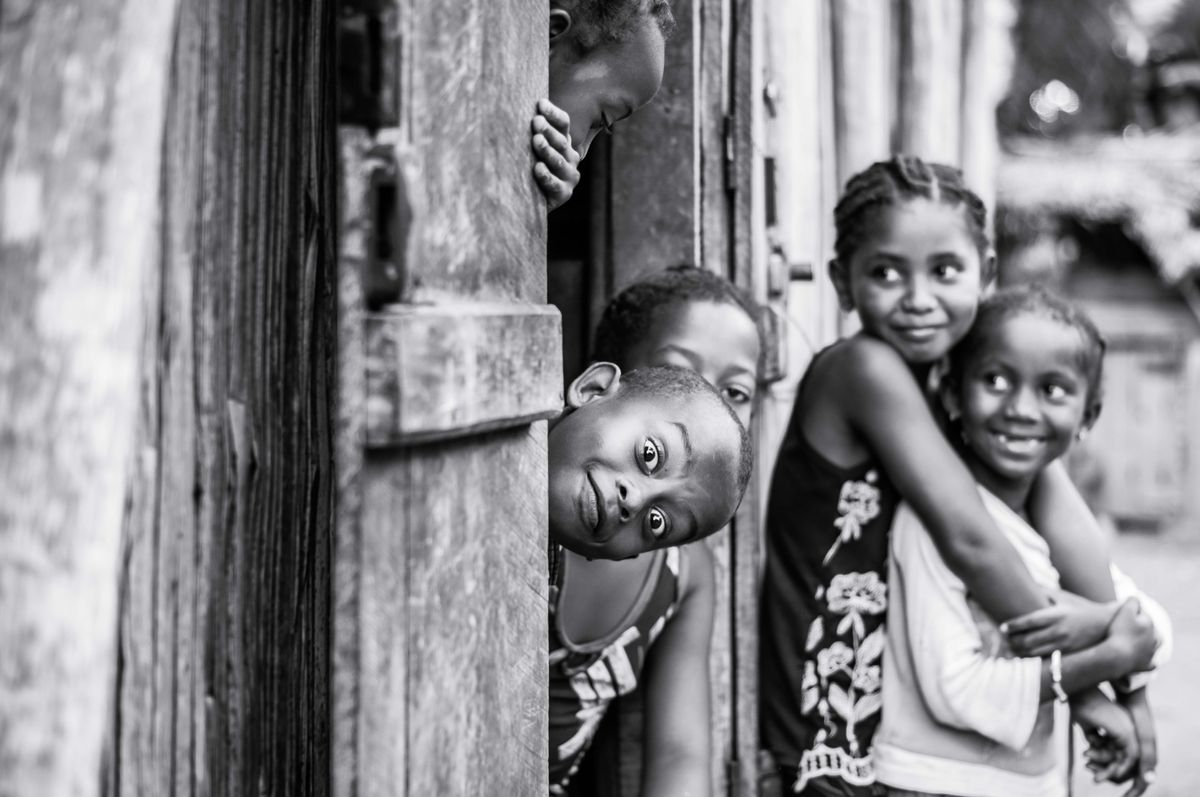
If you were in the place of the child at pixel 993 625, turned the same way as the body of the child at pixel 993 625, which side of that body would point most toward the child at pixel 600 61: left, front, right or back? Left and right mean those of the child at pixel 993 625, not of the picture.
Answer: right

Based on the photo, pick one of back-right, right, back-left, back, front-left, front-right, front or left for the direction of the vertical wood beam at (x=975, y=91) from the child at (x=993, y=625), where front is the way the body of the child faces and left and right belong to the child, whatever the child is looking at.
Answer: back-left

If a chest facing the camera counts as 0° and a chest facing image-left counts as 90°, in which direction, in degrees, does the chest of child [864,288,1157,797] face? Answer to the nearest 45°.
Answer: approximately 315°

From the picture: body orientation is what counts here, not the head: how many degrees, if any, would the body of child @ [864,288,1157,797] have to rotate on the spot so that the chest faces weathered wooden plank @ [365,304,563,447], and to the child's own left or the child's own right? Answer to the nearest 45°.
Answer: approximately 45° to the child's own right

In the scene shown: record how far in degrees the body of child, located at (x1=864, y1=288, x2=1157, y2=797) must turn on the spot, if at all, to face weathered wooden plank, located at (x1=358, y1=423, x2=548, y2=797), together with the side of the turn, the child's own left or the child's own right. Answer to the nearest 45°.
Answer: approximately 45° to the child's own right

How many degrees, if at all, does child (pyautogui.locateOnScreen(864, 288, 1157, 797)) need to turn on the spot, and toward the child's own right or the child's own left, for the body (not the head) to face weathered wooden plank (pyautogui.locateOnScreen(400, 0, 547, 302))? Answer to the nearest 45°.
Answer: approximately 45° to the child's own right

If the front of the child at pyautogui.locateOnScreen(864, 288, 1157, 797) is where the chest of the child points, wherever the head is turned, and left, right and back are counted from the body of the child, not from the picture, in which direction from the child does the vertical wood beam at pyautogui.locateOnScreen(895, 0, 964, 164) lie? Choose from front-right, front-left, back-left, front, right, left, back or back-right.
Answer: back-left

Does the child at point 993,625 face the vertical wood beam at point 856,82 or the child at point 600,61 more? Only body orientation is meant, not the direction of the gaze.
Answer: the child

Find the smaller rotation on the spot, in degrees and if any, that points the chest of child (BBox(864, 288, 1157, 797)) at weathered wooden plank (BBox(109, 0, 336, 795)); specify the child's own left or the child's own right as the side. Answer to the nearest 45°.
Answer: approximately 45° to the child's own right

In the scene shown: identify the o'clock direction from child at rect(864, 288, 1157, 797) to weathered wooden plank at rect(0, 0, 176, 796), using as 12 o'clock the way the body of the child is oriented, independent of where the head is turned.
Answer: The weathered wooden plank is roughly at 2 o'clock from the child.

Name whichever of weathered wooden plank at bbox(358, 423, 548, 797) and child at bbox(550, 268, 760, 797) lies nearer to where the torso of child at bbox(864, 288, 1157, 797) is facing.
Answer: the weathered wooden plank

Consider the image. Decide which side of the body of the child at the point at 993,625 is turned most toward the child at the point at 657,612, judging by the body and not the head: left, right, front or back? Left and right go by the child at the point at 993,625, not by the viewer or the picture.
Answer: right

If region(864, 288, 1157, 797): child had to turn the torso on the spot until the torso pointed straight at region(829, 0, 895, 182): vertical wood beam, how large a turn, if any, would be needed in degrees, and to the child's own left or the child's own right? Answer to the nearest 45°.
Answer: approximately 135° to the child's own left
